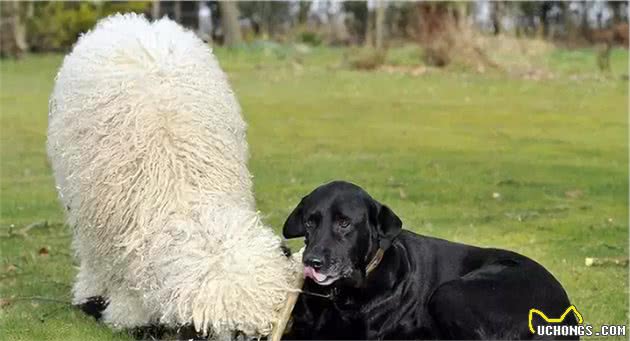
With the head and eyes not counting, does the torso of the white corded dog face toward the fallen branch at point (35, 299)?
no

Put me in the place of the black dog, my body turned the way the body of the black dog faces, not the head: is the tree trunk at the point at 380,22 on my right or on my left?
on my right

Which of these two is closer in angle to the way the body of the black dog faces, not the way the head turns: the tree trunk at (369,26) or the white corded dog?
the white corded dog

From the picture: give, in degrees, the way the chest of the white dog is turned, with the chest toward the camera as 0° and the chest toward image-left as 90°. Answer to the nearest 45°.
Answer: approximately 315°

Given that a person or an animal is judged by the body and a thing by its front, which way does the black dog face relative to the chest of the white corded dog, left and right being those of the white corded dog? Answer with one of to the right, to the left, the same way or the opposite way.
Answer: to the right

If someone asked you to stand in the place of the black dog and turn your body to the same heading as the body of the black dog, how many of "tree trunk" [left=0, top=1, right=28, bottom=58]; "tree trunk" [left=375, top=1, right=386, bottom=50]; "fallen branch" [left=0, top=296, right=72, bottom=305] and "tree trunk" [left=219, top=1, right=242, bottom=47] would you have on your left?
0

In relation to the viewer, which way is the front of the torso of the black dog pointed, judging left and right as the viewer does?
facing the viewer and to the left of the viewer

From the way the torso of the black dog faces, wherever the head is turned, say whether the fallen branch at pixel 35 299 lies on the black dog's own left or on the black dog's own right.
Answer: on the black dog's own right

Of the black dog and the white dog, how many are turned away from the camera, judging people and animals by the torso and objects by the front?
0

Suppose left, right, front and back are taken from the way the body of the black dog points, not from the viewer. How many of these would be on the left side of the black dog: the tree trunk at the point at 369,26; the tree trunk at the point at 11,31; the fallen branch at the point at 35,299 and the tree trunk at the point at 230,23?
0

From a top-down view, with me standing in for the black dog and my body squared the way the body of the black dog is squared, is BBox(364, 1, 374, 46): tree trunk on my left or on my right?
on my right

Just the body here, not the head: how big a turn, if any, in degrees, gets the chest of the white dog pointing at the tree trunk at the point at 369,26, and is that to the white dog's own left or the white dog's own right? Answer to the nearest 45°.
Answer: approximately 135° to the white dog's own left

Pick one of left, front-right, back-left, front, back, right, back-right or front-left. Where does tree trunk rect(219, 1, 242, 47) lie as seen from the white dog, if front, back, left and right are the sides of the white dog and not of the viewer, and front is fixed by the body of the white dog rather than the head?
back-left

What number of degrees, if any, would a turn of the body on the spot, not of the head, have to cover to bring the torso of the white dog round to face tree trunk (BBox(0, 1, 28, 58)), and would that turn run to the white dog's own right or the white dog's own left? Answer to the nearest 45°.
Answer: approximately 135° to the white dog's own left
